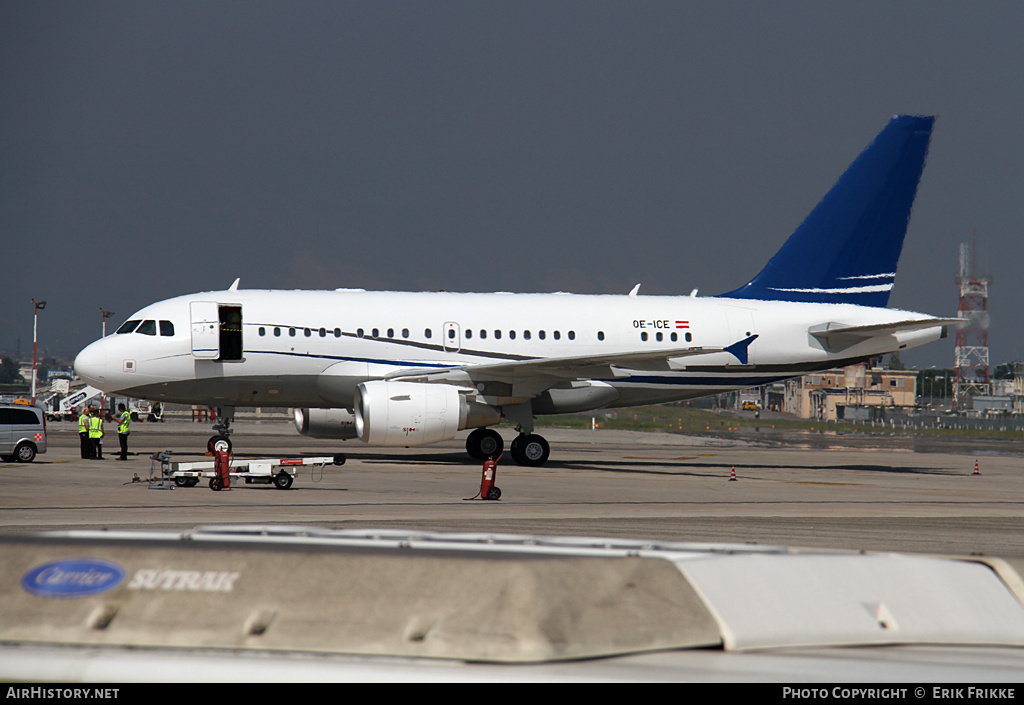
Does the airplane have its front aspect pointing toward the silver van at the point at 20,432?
yes

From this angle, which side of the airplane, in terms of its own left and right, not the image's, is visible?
left

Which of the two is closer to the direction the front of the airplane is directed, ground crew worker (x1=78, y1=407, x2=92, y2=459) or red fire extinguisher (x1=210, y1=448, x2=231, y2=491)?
the ground crew worker

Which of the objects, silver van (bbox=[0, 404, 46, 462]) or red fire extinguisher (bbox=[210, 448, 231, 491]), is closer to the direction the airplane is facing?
the silver van
